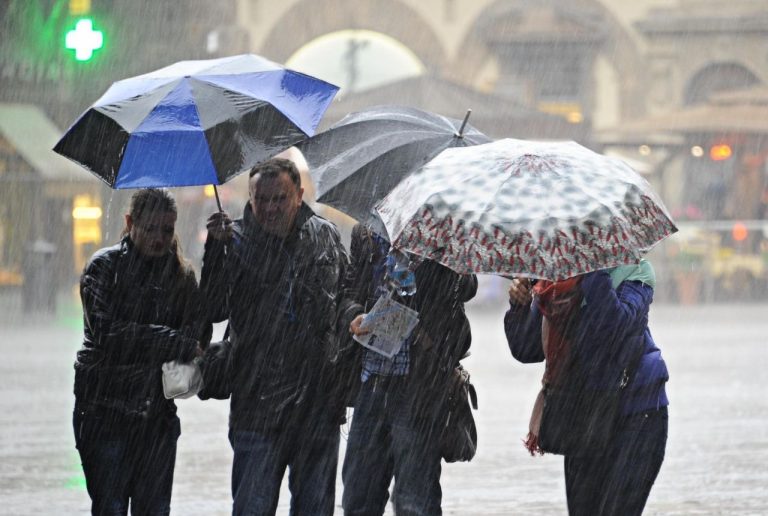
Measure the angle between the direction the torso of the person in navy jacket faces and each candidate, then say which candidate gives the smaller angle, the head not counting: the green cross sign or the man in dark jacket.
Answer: the man in dark jacket

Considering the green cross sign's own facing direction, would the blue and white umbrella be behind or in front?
in front

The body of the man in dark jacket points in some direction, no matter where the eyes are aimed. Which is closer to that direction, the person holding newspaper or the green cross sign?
the person holding newspaper

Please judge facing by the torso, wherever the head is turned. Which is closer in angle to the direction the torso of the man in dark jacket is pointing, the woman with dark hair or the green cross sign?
the woman with dark hair

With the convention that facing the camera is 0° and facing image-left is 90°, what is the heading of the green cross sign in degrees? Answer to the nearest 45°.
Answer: approximately 0°

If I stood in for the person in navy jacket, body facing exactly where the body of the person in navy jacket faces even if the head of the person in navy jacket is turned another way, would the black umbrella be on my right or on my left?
on my right

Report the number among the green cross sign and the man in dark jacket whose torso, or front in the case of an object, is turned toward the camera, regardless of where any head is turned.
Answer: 2

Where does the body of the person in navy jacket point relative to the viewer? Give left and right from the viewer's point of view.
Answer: facing the viewer and to the left of the viewer

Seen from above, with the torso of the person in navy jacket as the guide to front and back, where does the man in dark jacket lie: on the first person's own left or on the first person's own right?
on the first person's own right

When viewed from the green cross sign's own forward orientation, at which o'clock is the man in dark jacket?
The man in dark jacket is roughly at 12 o'clock from the green cross sign.

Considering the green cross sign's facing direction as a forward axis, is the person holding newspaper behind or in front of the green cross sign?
in front

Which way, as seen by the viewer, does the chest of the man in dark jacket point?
toward the camera
